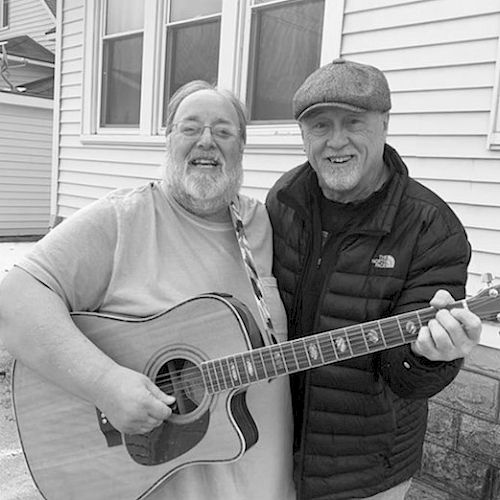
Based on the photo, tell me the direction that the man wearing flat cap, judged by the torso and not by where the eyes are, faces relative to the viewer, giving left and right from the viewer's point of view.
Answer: facing the viewer and to the left of the viewer

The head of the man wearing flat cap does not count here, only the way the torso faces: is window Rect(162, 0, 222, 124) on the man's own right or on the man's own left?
on the man's own right

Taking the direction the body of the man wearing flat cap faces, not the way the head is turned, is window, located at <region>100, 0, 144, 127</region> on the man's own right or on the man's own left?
on the man's own right

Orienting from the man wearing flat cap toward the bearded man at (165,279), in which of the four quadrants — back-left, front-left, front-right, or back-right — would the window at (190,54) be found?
front-right

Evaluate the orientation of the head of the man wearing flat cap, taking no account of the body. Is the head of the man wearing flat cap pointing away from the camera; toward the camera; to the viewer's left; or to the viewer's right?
toward the camera

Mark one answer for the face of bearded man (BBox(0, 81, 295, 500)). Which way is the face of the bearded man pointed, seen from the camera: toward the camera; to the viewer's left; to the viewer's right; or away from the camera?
toward the camera

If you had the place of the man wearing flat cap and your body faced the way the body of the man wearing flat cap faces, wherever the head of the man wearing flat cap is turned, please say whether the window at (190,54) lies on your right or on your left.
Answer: on your right
